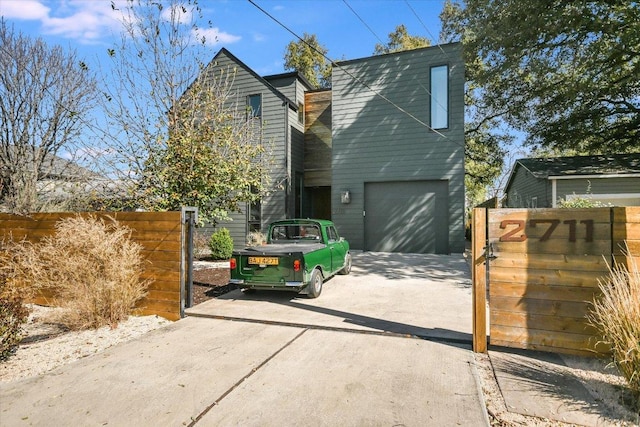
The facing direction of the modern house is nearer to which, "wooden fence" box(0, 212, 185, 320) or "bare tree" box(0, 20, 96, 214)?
the wooden fence

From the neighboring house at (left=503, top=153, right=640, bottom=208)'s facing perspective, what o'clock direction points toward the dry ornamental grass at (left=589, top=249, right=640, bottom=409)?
The dry ornamental grass is roughly at 12 o'clock from the neighboring house.

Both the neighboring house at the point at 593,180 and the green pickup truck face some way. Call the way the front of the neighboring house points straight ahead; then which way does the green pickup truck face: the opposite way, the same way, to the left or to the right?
the opposite way

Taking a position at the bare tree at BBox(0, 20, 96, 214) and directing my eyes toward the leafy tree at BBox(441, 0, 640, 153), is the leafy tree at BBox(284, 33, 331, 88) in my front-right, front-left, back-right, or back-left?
front-left

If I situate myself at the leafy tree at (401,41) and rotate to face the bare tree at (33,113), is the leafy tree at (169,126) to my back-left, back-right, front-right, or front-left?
front-left

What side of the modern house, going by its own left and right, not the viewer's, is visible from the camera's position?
front

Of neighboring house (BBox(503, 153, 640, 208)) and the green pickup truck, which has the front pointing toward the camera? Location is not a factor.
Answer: the neighboring house

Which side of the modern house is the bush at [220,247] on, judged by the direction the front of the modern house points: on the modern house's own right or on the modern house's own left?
on the modern house's own right

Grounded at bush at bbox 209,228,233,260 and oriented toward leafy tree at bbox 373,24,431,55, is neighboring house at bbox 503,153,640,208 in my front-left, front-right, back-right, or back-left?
front-right

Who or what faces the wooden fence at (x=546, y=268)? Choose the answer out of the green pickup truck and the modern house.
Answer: the modern house

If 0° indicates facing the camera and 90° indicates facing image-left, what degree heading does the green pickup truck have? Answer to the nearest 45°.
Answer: approximately 225°

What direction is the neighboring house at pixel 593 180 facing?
toward the camera

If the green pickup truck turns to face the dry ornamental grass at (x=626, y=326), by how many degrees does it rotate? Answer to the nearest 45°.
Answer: approximately 90° to its right

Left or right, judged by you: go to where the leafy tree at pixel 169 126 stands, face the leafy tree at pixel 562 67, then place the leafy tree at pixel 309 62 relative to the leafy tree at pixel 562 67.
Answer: left

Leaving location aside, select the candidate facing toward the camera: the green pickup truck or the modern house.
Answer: the modern house
